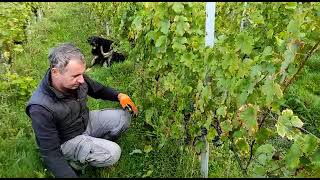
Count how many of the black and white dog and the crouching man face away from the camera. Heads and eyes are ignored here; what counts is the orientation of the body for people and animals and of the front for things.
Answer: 0

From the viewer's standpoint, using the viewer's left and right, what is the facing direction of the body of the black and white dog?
facing the viewer and to the left of the viewer

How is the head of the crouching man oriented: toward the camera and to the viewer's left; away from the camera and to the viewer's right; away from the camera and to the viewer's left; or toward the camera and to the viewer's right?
toward the camera and to the viewer's right

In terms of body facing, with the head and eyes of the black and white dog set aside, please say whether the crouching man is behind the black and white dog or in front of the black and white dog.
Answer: in front

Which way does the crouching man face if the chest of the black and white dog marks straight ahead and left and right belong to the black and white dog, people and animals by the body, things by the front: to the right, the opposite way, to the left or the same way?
to the left
